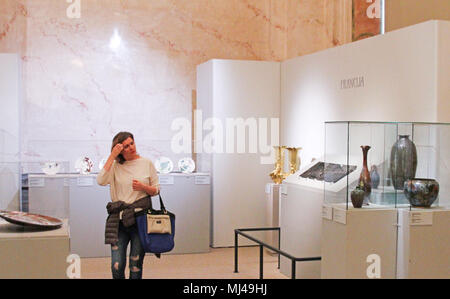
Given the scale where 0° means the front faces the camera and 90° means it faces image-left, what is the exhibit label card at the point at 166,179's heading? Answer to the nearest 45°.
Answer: approximately 0°

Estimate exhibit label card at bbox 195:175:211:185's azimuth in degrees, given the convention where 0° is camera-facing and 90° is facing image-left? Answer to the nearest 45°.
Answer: approximately 0°

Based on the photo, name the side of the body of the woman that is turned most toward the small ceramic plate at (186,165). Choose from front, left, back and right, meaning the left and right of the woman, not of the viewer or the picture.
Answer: back

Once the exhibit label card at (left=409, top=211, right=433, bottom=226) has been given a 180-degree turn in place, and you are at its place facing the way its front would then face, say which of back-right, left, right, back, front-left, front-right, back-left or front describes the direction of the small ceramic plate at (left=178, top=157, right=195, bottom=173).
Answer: front-left

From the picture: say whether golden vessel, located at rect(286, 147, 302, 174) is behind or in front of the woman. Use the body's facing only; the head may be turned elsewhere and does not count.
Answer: behind

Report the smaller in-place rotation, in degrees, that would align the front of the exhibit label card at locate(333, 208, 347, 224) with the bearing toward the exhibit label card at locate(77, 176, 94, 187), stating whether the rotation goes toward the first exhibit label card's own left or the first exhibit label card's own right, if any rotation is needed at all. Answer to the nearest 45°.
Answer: approximately 90° to the first exhibit label card's own right

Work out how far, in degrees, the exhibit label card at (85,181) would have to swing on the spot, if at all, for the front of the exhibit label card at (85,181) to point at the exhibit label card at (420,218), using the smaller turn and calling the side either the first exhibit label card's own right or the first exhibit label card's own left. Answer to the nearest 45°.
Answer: approximately 45° to the first exhibit label card's own left
